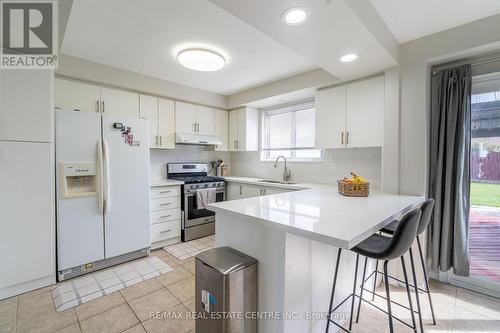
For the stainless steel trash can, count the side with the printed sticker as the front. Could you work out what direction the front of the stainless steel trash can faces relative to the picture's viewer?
facing the viewer and to the left of the viewer

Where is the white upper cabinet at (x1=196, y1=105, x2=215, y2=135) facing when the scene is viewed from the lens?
facing the viewer and to the right of the viewer

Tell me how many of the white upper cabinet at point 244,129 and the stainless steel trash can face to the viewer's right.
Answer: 0

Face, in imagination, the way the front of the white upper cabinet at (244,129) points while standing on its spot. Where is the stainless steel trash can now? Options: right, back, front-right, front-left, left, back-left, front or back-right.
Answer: front-left

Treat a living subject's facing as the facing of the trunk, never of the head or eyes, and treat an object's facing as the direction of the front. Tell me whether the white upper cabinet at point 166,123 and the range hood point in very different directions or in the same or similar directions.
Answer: same or similar directions
